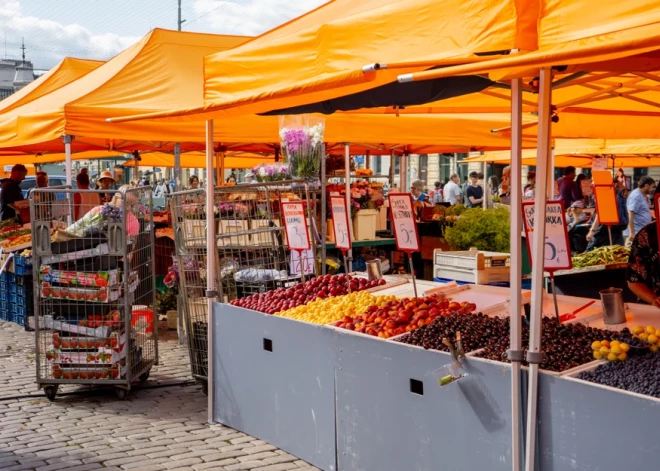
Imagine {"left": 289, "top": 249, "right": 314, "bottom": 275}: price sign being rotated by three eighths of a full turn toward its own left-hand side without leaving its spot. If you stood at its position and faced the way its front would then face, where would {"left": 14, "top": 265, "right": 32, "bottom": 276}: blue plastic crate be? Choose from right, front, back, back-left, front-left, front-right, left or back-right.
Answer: left

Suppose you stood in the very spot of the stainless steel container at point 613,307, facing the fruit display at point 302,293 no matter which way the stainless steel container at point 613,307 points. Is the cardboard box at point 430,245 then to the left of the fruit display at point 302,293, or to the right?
right

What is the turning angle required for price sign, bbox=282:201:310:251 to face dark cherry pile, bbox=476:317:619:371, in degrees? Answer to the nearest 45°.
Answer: approximately 45° to its left

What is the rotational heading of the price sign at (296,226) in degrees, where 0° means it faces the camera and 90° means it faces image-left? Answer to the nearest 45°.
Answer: approximately 0°
